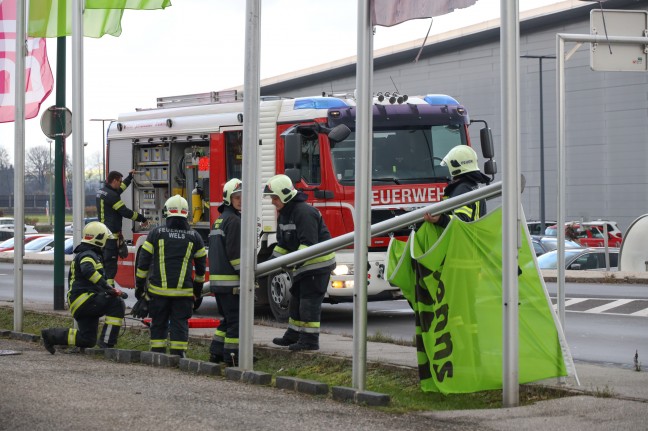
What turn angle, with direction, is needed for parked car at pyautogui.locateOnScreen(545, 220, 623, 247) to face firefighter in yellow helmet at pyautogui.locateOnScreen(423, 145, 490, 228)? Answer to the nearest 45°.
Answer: approximately 90° to its left

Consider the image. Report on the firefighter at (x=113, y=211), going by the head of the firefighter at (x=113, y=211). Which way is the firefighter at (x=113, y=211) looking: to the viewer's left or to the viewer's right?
to the viewer's right

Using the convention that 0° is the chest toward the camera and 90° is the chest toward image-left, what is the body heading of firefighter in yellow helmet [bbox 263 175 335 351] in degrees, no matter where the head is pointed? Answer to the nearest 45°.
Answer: approximately 90°

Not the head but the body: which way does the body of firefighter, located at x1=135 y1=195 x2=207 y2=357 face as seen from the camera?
away from the camera

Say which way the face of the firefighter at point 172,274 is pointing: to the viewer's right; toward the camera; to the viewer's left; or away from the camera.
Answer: away from the camera

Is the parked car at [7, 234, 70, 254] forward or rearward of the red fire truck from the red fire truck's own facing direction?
rearward

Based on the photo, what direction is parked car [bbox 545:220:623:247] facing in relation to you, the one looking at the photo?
facing to the left of the viewer

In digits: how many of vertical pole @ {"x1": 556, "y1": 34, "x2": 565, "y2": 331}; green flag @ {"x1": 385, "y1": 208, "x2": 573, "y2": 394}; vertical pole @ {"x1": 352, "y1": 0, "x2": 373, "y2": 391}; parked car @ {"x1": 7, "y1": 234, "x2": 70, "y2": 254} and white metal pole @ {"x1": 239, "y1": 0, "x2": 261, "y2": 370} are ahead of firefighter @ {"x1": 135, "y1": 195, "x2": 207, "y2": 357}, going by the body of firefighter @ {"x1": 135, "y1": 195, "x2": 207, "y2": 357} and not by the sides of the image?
1

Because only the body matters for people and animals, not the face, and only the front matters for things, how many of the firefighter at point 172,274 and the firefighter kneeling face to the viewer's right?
1

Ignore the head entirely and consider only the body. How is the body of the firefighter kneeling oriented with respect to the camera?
to the viewer's right

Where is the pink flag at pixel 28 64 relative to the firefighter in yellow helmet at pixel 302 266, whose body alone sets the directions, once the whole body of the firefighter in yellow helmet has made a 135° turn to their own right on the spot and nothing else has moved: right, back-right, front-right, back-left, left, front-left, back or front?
left

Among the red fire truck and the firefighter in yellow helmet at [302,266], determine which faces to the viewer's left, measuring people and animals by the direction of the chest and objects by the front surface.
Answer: the firefighter in yellow helmet

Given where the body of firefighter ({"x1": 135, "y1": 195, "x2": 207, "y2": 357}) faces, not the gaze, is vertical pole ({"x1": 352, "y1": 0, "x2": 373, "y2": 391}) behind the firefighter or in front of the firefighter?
behind
